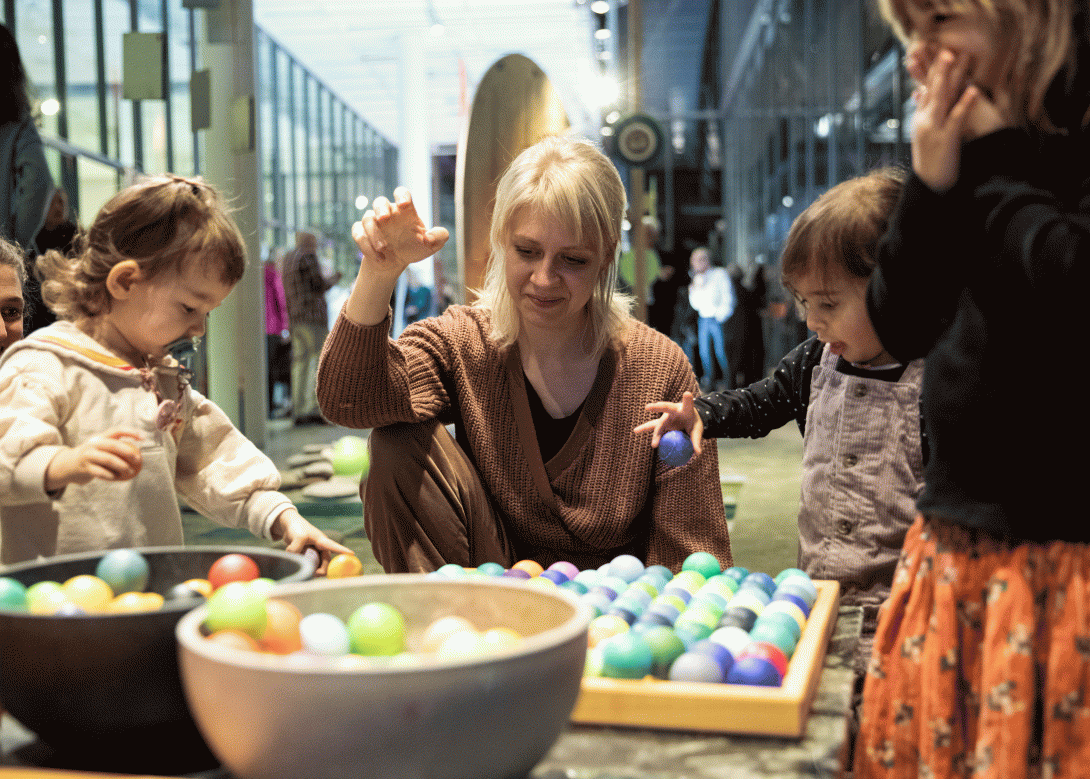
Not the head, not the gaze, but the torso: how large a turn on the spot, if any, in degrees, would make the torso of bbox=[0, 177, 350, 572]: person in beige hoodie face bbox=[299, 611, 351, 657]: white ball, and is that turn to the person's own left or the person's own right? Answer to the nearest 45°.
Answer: approximately 45° to the person's own right

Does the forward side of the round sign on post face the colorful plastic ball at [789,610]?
yes

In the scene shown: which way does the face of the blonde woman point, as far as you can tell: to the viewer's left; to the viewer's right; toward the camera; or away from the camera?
toward the camera

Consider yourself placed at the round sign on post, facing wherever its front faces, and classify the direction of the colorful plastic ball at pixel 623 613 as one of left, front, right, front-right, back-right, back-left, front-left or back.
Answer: front

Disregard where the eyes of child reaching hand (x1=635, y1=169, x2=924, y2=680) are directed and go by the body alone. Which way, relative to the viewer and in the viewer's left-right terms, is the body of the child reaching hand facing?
facing the viewer and to the left of the viewer

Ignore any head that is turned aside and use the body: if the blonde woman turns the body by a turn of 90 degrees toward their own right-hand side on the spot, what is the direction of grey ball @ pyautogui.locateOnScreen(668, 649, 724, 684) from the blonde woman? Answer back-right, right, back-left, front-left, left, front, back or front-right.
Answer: left

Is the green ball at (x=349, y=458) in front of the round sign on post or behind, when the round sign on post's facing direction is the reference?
in front

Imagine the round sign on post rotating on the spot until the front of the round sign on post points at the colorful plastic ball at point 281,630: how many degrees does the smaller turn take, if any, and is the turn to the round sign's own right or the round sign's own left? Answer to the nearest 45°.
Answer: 0° — it already faces it

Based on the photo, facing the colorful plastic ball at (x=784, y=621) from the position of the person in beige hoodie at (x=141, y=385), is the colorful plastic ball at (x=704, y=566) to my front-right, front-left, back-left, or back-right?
front-left

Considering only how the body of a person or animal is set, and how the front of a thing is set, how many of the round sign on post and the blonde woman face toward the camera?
2

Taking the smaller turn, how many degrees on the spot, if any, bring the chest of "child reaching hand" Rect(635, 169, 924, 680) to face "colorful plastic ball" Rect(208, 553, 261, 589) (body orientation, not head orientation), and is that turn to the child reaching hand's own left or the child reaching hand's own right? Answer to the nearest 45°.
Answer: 0° — they already face it

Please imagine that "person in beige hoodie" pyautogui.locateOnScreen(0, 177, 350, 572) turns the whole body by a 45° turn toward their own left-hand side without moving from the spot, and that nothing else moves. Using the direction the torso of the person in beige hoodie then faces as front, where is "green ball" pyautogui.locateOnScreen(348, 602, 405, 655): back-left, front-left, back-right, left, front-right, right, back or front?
right

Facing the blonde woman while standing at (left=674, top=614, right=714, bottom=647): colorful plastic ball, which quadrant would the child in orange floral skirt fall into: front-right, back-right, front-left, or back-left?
back-right

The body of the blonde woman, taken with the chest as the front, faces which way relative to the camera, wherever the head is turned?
toward the camera

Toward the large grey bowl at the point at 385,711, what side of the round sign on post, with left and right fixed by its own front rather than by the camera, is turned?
front

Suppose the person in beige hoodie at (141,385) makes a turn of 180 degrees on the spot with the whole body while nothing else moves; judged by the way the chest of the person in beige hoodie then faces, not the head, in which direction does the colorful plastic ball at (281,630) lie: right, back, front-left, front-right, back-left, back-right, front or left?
back-left

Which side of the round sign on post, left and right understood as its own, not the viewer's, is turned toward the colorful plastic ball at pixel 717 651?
front
